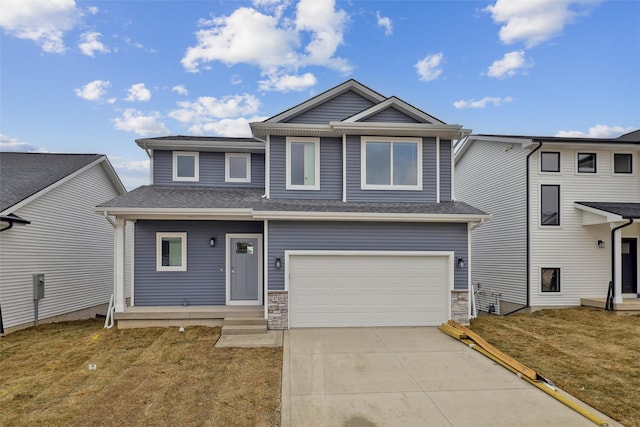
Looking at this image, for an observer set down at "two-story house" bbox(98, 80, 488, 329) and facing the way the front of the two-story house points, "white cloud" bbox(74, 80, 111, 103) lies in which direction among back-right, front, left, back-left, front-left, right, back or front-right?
back-right

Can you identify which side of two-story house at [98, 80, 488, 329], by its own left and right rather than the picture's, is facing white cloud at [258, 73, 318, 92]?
back

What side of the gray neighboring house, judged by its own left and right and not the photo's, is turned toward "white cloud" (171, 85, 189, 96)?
back

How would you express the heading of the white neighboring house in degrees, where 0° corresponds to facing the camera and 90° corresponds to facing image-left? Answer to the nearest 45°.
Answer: approximately 315°

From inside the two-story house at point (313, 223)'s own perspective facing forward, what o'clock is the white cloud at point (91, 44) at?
The white cloud is roughly at 4 o'clock from the two-story house.
